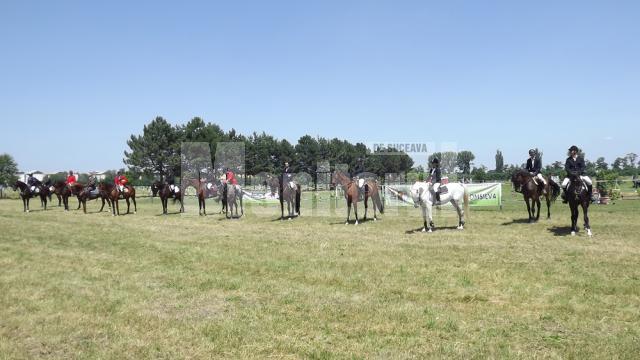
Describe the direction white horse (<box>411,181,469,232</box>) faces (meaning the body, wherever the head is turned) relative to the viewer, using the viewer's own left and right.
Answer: facing to the left of the viewer

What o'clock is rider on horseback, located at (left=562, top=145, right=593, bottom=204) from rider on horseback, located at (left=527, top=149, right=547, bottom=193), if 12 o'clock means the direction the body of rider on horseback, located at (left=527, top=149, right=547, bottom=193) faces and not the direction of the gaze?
rider on horseback, located at (left=562, top=145, right=593, bottom=204) is roughly at 10 o'clock from rider on horseback, located at (left=527, top=149, right=547, bottom=193).

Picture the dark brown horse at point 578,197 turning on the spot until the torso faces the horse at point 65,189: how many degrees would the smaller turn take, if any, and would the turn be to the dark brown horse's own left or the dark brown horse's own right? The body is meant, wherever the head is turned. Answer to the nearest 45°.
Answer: approximately 90° to the dark brown horse's own right

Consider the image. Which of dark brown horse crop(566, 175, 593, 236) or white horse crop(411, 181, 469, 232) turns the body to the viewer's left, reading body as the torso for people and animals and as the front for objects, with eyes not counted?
the white horse

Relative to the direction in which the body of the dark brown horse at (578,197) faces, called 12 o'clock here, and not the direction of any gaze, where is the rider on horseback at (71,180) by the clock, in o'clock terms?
The rider on horseback is roughly at 3 o'clock from the dark brown horse.

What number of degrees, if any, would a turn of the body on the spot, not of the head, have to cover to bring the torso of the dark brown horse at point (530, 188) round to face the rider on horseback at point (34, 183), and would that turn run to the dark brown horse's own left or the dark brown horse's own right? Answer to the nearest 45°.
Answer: approximately 45° to the dark brown horse's own right

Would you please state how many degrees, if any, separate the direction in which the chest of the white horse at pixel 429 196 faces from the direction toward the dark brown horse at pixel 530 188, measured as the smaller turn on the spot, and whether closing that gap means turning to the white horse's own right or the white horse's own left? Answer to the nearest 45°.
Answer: approximately 135° to the white horse's own right

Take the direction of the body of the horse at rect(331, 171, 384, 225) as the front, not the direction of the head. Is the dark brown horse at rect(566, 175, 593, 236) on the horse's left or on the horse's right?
on the horse's left

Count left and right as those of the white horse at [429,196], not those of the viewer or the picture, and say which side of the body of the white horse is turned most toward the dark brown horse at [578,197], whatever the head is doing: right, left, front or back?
back

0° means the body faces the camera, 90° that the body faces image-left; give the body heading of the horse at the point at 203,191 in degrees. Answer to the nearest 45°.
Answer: approximately 45°
